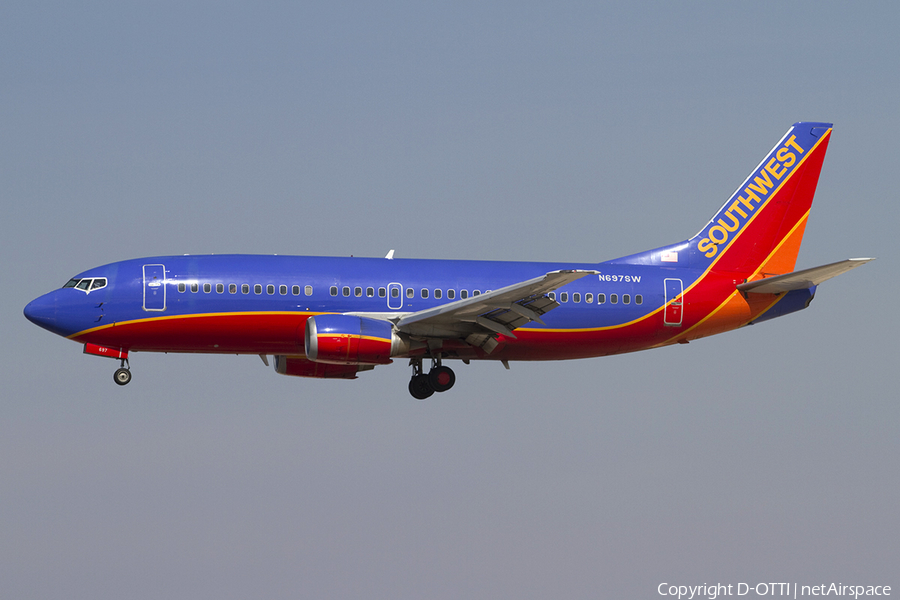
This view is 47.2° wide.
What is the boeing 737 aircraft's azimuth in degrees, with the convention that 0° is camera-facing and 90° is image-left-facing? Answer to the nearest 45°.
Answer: approximately 90°
